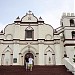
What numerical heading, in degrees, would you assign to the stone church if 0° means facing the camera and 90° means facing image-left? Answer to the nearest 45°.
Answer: approximately 0°
